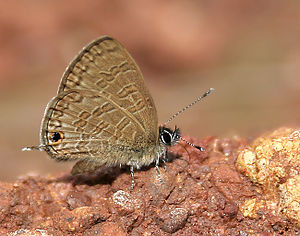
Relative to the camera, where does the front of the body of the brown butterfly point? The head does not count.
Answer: to the viewer's right
